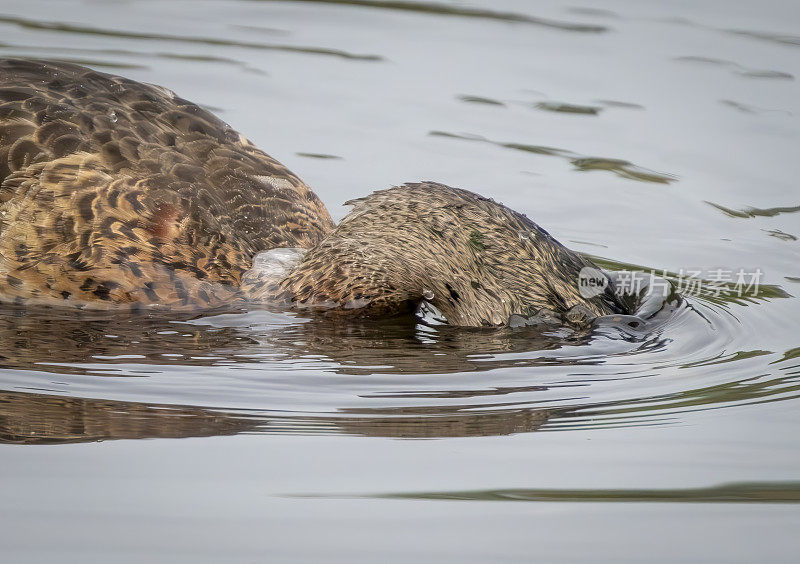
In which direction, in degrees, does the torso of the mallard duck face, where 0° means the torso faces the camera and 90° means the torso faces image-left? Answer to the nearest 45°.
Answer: approximately 270°
